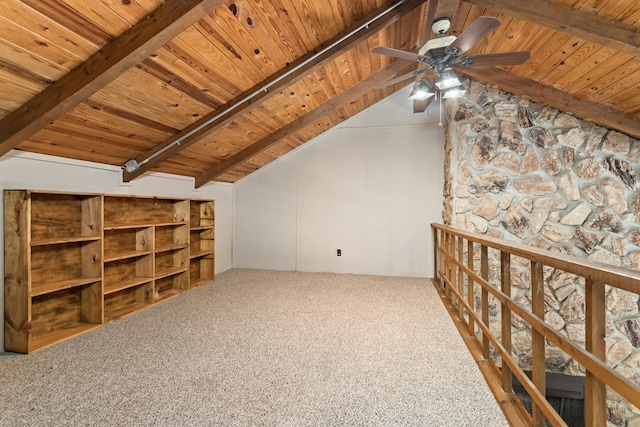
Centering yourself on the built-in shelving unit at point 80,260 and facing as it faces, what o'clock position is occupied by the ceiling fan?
The ceiling fan is roughly at 12 o'clock from the built-in shelving unit.

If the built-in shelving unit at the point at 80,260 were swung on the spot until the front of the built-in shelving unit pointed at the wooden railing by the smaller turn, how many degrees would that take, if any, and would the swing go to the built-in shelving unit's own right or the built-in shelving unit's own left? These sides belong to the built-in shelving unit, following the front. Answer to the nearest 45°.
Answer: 0° — it already faces it

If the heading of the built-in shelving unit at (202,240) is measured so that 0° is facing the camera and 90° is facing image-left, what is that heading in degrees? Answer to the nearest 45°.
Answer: approximately 315°

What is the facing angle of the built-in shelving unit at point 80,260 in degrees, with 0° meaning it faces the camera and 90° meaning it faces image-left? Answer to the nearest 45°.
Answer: approximately 315°

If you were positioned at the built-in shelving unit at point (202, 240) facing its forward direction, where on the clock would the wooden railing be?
The wooden railing is roughly at 1 o'clock from the built-in shelving unit.
